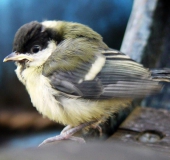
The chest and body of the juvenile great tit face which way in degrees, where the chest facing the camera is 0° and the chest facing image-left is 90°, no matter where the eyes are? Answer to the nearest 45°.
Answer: approximately 90°
